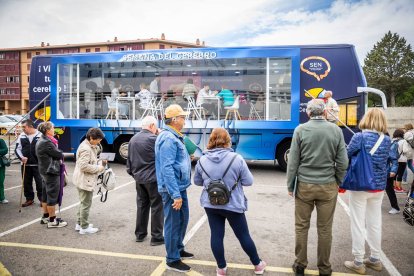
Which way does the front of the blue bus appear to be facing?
to the viewer's right

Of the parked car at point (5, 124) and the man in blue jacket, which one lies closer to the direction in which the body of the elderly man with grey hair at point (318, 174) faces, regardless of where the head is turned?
the parked car

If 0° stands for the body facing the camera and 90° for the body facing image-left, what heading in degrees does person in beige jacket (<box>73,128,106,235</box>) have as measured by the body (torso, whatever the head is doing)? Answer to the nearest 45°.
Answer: approximately 270°

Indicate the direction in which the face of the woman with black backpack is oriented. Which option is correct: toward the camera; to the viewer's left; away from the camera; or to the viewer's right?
away from the camera

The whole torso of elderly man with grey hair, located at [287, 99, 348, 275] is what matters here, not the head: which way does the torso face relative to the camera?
away from the camera

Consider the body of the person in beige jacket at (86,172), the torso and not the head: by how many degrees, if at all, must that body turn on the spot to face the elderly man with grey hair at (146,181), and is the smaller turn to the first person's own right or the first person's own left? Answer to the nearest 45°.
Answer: approximately 45° to the first person's own right

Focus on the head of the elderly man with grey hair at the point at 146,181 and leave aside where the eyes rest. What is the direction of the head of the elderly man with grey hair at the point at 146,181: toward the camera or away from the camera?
away from the camera

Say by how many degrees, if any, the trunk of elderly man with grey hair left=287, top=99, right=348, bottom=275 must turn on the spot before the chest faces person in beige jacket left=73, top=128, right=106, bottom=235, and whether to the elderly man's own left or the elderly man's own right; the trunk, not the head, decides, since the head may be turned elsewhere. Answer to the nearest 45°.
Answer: approximately 90° to the elderly man's own left

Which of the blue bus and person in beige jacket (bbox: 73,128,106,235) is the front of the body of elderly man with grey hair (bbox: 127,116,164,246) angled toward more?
the blue bus

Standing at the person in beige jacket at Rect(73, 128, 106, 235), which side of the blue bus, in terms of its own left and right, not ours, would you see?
right
